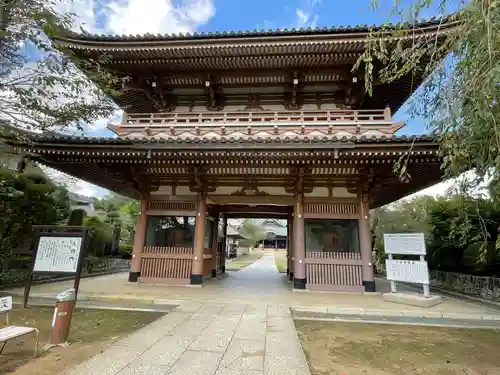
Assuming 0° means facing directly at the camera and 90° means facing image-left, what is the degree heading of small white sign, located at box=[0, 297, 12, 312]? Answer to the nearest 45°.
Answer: approximately 0°

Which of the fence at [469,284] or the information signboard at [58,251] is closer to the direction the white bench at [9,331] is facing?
the fence

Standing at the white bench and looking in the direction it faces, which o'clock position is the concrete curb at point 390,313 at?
The concrete curb is roughly at 11 o'clock from the white bench.

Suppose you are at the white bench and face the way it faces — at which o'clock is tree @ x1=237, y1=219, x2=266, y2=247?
The tree is roughly at 9 o'clock from the white bench.

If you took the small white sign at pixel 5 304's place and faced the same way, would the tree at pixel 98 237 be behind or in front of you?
behind

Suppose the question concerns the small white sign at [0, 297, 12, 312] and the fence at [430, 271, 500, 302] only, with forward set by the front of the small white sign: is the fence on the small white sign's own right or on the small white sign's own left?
on the small white sign's own left

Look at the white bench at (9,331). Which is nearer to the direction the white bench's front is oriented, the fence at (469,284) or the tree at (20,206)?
the fence

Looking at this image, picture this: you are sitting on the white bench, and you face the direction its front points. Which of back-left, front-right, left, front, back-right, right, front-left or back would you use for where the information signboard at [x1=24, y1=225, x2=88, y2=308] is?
back-left

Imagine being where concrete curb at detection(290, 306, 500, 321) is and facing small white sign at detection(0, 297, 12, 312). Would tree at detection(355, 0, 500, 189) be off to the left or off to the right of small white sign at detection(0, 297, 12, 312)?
left

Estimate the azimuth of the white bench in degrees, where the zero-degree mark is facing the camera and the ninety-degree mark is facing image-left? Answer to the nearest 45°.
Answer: approximately 315°

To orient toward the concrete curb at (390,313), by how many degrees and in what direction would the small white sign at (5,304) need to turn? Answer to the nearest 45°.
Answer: approximately 90° to its left

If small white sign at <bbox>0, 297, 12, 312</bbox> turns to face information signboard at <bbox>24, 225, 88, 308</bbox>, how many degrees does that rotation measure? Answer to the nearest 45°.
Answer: approximately 180°
